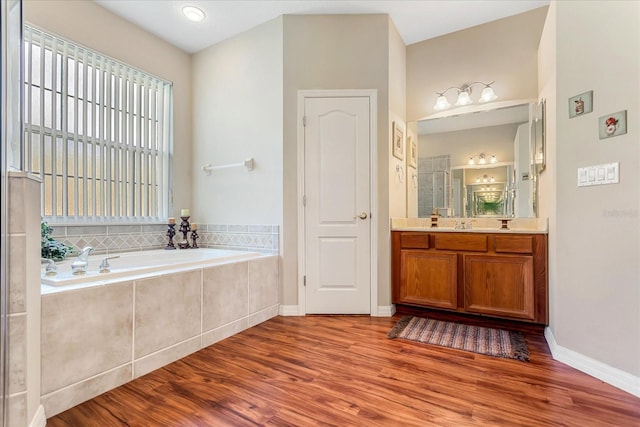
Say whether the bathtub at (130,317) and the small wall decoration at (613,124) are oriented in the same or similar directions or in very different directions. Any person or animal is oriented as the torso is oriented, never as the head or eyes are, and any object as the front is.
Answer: very different directions

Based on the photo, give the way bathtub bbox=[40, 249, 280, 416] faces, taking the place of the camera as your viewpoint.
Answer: facing the viewer and to the right of the viewer

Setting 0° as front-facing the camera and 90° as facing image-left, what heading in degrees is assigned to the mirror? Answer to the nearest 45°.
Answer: approximately 0°

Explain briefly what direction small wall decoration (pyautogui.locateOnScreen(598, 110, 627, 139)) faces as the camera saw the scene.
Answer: facing the viewer and to the left of the viewer

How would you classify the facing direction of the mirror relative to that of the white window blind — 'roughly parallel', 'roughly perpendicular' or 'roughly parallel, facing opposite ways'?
roughly perpendicular

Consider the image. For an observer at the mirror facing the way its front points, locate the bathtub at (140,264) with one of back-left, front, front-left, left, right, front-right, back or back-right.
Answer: front-right

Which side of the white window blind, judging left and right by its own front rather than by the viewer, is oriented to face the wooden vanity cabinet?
front

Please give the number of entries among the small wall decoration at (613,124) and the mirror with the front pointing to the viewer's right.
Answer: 0

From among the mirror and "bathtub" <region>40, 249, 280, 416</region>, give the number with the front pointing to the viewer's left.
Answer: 0

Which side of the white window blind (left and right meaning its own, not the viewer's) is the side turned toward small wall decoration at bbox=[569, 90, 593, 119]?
front

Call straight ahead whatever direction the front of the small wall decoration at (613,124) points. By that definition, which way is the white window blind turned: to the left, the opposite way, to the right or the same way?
the opposite way

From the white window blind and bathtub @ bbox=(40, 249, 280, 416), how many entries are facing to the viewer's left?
0
